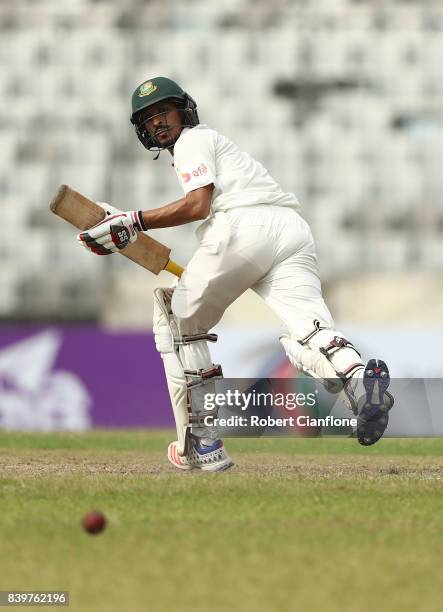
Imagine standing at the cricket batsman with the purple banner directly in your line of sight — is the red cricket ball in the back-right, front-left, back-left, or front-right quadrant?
back-left

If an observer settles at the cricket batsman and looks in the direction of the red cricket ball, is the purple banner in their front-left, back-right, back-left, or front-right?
back-right

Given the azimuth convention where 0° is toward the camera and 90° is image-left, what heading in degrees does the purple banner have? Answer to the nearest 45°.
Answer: approximately 0°

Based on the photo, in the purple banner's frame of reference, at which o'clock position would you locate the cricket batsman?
The cricket batsman is roughly at 12 o'clock from the purple banner.

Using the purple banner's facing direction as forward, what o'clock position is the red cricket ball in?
The red cricket ball is roughly at 12 o'clock from the purple banner.
